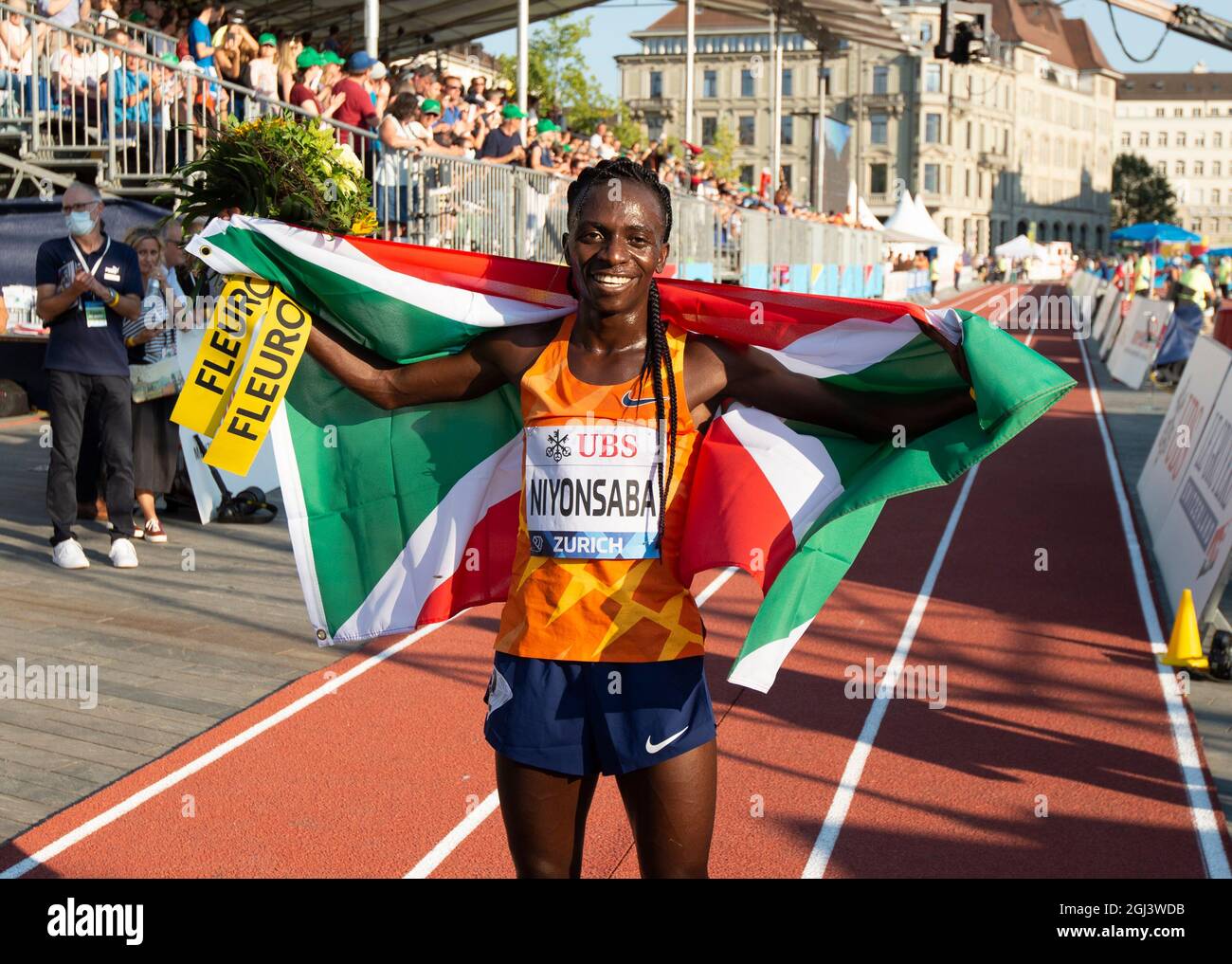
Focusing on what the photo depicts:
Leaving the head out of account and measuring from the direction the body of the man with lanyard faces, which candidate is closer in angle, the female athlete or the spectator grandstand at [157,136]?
the female athlete

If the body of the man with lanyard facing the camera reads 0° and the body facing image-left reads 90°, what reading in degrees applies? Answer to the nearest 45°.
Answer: approximately 0°

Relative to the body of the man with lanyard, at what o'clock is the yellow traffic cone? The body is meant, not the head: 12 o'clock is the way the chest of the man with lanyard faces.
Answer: The yellow traffic cone is roughly at 10 o'clock from the man with lanyard.

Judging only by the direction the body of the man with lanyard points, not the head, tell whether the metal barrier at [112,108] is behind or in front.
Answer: behind

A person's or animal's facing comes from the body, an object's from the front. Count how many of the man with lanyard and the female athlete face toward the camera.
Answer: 2

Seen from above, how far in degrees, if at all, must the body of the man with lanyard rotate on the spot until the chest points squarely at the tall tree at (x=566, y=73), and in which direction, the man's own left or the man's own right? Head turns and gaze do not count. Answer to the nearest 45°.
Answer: approximately 180°
